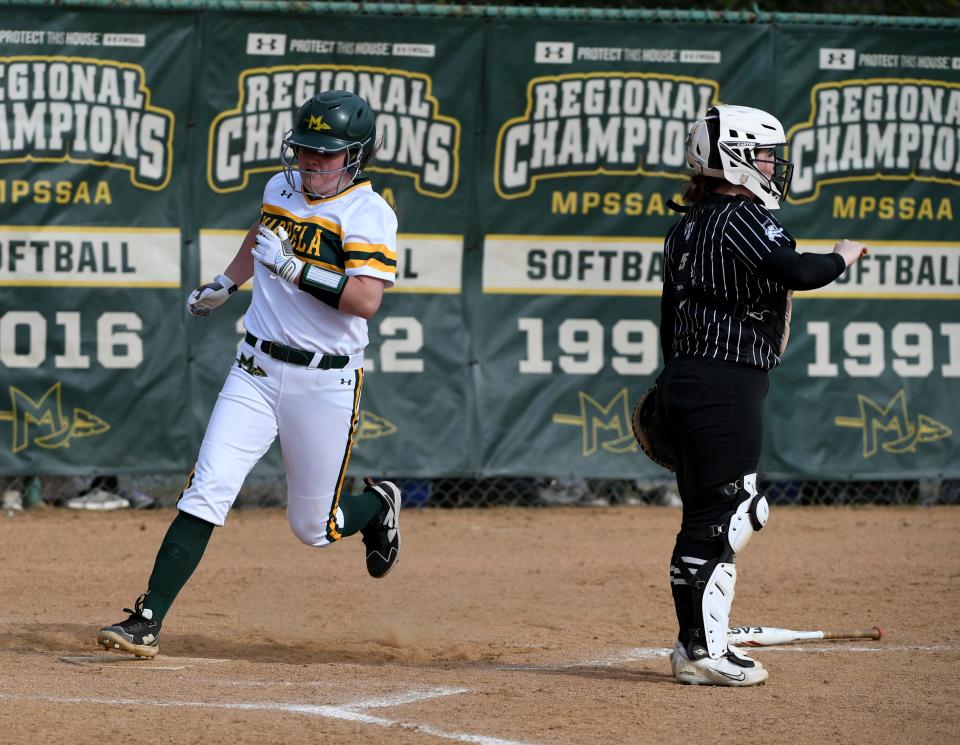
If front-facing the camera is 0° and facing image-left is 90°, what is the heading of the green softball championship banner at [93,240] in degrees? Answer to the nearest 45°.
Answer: approximately 0°

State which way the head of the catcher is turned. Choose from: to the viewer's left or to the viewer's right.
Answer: to the viewer's right

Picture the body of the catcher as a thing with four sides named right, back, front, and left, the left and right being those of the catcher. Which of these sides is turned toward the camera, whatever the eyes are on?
right

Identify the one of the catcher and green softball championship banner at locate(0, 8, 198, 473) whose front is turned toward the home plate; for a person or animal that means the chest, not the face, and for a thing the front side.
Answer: the green softball championship banner

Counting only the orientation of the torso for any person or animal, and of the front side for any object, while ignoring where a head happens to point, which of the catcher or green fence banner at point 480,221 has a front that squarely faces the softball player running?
the green fence banner

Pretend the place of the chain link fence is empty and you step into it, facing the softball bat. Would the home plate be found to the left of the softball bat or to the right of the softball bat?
right

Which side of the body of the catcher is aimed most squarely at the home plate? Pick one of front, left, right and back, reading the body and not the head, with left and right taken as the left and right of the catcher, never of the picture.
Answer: back

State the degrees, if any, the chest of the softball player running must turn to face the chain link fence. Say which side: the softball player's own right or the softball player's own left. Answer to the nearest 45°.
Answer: approximately 135° to the softball player's own right

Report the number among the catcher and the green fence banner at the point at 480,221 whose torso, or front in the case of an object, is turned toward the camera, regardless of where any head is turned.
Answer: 1

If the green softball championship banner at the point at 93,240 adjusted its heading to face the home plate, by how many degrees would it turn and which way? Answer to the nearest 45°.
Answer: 0° — it already faces it

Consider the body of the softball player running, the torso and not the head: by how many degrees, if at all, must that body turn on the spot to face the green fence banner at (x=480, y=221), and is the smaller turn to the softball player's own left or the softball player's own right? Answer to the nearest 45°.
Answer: approximately 135° to the softball player's own right

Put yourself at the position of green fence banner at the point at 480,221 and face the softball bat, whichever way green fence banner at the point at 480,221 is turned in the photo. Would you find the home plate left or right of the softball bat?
right
